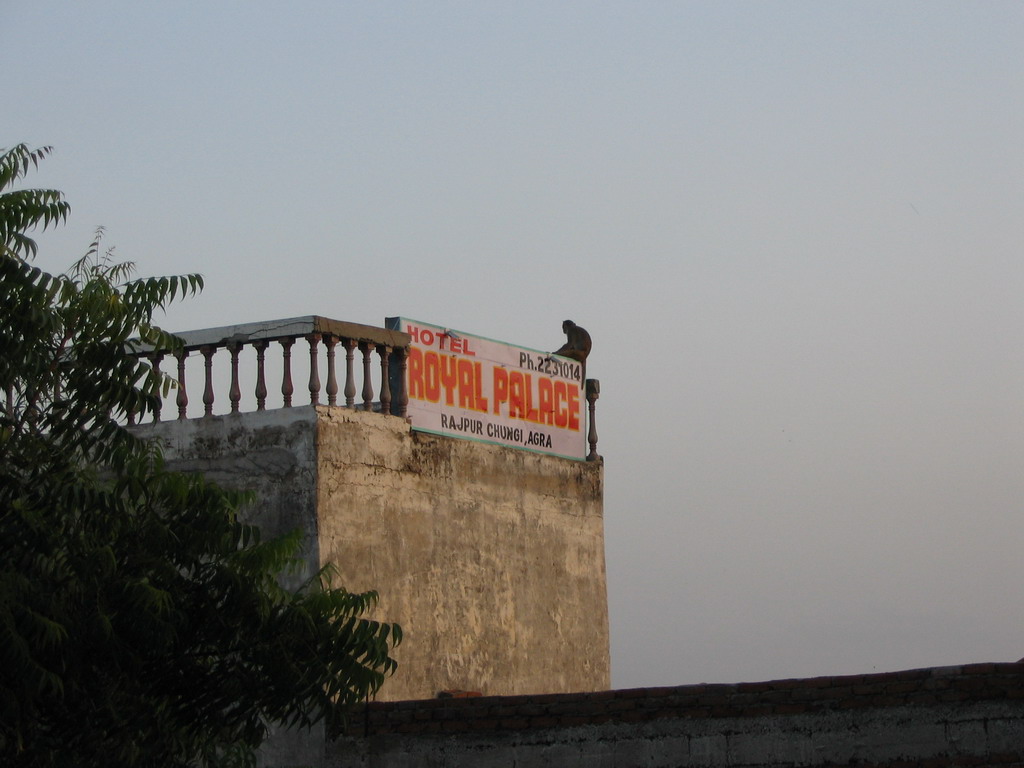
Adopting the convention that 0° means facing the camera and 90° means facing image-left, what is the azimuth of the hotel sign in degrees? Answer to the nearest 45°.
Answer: approximately 315°

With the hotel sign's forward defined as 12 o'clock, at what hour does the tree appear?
The tree is roughly at 2 o'clock from the hotel sign.

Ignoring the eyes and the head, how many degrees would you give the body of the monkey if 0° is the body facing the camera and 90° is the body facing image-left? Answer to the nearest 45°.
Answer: approximately 90°

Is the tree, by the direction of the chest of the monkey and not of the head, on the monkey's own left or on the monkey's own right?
on the monkey's own left
